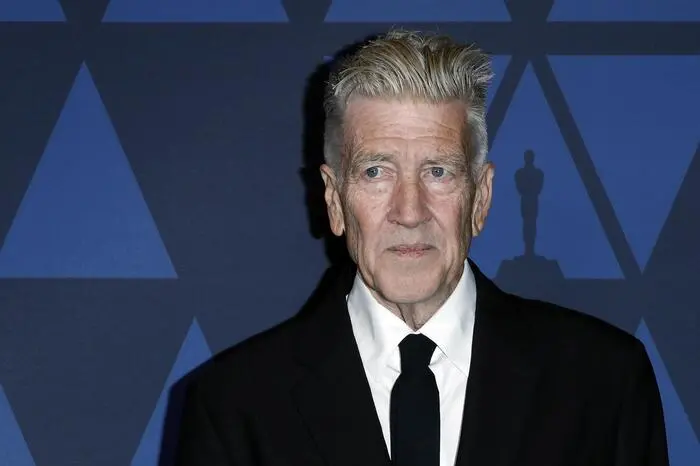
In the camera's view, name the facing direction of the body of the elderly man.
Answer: toward the camera

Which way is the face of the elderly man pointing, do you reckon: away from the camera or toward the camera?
toward the camera
